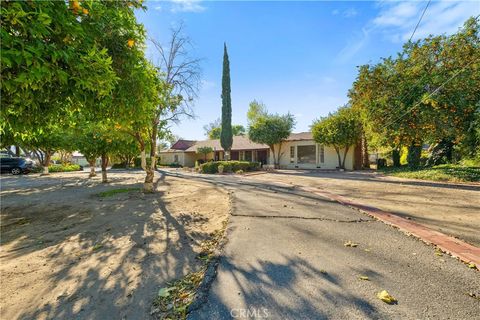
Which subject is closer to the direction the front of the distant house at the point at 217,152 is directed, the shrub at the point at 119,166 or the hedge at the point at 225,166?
the hedge

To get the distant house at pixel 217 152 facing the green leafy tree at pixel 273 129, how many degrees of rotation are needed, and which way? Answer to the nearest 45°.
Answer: approximately 45° to its left

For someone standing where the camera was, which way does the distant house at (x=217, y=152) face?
facing the viewer

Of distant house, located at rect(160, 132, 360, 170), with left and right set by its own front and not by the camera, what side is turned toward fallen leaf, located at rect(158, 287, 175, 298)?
front

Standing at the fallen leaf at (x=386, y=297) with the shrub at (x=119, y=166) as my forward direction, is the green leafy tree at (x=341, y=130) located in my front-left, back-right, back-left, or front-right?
front-right

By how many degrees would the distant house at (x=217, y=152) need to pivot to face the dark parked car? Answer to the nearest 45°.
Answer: approximately 45° to its right

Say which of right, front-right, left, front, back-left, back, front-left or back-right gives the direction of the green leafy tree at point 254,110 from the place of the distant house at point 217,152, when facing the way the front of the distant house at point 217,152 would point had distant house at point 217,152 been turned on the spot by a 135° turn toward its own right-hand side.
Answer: right

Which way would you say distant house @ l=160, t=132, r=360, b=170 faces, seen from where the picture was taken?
facing the viewer

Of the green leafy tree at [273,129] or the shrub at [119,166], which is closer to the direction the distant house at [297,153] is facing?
the green leafy tree

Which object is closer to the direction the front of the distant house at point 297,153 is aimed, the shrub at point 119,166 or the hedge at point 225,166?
the hedge

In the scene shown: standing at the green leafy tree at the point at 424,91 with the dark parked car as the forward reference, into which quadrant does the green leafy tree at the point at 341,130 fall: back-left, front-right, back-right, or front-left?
front-right

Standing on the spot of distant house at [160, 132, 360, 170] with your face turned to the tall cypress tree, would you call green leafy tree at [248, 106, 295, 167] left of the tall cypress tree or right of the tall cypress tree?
left

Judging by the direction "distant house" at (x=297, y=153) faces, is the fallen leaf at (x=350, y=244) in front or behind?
in front

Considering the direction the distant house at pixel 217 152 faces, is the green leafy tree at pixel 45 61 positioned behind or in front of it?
in front

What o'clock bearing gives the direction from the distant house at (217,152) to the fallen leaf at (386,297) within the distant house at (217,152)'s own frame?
The fallen leaf is roughly at 12 o'clock from the distant house.
